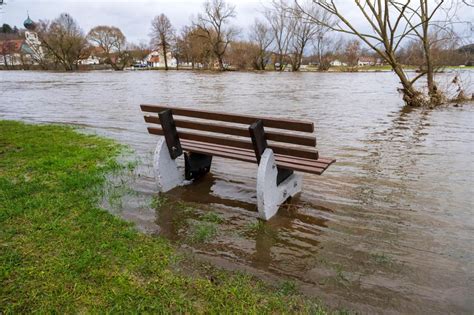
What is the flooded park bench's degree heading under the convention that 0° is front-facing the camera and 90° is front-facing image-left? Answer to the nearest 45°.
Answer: approximately 225°
